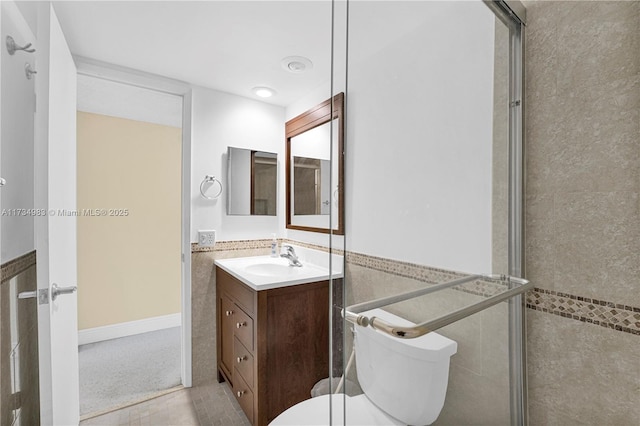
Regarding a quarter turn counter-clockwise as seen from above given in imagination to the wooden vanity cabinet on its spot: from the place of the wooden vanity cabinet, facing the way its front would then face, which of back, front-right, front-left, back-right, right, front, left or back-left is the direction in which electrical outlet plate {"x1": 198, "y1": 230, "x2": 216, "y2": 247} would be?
back

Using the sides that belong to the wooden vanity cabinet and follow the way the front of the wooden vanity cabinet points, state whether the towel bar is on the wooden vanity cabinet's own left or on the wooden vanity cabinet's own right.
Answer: on the wooden vanity cabinet's own left

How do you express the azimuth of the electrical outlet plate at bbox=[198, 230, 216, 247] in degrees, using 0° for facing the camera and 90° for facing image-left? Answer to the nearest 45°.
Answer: approximately 0°

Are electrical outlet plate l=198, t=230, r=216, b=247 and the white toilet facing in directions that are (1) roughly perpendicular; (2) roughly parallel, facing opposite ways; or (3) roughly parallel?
roughly perpendicular

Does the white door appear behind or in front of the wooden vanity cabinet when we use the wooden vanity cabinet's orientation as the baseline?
in front

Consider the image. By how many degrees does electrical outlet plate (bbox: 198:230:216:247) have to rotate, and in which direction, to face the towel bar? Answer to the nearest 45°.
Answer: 0° — it already faces it

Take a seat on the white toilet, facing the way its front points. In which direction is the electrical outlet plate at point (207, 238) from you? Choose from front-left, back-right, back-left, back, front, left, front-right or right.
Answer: right

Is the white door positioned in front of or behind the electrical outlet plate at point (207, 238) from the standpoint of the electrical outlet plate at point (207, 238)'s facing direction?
in front

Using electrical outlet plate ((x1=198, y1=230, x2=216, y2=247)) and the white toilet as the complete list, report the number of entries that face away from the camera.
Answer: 0

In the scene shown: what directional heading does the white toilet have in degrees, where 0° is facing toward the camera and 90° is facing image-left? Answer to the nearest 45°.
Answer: approximately 45°

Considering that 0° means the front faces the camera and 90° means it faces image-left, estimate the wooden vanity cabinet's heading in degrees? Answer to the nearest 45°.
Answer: approximately 45°
